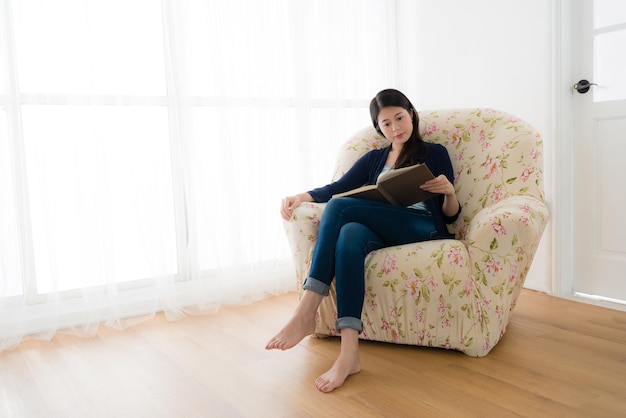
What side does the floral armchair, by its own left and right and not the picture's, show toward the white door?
back

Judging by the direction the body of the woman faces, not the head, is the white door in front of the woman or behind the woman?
behind

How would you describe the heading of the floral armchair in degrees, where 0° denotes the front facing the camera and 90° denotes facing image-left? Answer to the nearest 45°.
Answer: approximately 45°

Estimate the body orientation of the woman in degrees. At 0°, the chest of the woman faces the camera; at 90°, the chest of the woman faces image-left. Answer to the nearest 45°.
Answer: approximately 45°
